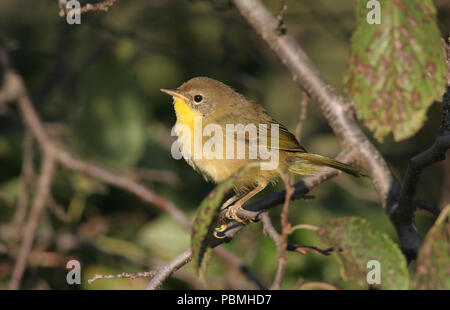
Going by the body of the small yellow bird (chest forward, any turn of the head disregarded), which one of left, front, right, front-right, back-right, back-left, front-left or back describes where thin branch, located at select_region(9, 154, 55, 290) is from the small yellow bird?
front

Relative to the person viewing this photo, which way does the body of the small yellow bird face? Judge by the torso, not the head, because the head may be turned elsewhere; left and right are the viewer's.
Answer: facing to the left of the viewer

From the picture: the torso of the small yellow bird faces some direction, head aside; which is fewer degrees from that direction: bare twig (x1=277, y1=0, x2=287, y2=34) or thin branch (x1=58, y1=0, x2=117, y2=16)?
the thin branch
